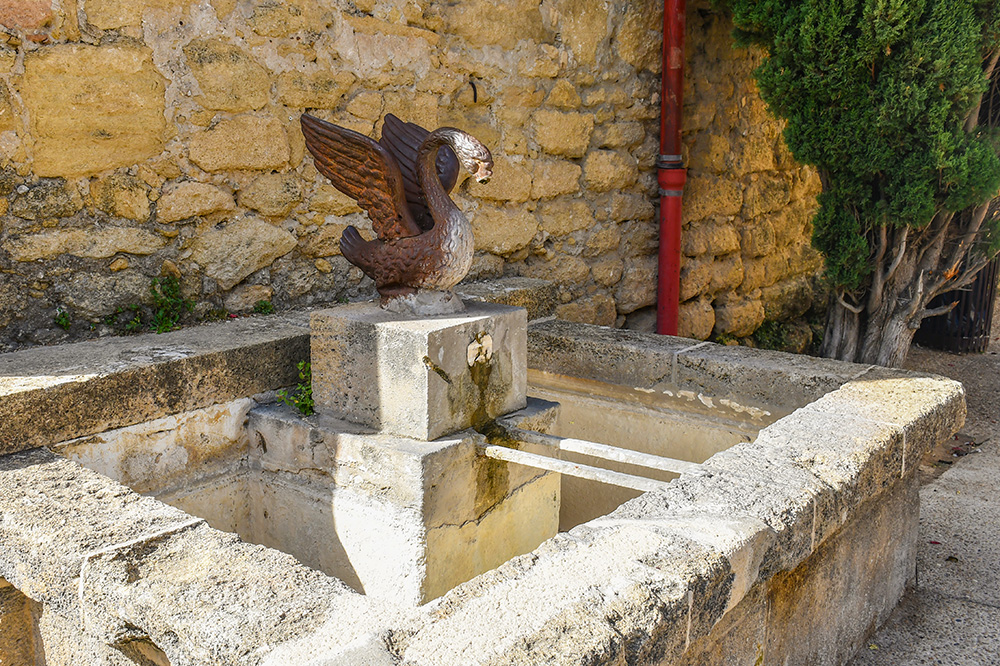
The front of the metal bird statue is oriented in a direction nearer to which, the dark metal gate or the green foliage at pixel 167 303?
the dark metal gate

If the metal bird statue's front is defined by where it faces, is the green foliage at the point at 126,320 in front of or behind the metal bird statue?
behind

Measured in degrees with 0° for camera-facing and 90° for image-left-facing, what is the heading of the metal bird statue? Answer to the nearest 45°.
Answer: approximately 315°

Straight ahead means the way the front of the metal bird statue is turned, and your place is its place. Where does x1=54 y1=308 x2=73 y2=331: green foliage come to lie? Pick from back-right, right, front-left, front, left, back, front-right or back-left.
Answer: back-right

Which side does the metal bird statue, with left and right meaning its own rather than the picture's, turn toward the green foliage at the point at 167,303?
back

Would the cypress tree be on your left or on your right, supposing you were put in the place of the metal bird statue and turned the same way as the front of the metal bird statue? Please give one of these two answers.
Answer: on your left

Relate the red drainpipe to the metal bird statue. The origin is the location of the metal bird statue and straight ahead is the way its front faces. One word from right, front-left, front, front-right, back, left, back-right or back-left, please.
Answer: left
